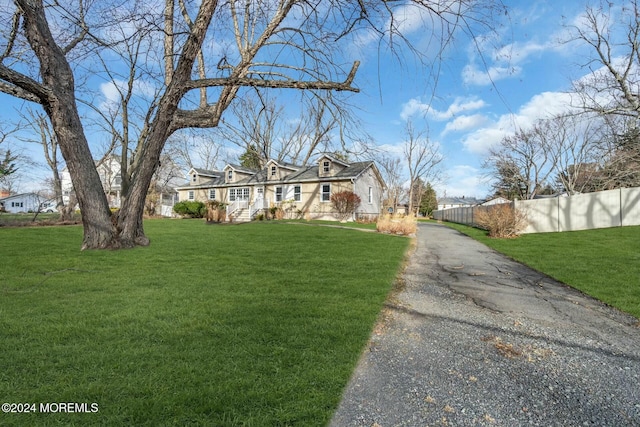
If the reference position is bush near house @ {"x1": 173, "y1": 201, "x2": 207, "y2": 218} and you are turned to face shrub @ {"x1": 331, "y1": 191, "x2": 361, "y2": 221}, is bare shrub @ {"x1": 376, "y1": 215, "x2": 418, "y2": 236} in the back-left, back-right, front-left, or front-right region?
front-right

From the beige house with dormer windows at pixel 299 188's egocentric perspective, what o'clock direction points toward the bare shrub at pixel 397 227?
The bare shrub is roughly at 10 o'clock from the beige house with dormer windows.

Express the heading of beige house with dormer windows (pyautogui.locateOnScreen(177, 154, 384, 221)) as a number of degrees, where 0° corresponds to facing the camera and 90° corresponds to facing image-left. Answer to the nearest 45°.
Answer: approximately 45°

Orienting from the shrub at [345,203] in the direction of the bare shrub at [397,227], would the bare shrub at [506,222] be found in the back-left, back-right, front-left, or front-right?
front-left

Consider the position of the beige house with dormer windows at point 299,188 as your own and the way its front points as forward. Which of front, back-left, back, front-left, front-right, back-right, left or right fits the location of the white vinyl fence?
left

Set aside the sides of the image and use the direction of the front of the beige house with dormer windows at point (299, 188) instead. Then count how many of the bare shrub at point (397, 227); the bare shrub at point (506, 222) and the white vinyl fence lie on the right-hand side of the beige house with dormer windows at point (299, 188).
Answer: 0

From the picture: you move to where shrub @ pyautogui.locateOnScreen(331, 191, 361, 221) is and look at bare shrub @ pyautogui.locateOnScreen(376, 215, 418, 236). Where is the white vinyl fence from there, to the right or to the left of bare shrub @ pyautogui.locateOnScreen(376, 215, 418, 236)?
left

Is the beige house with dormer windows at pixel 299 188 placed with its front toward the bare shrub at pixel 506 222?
no

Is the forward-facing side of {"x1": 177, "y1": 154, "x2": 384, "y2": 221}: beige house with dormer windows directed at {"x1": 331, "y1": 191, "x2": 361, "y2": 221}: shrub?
no
